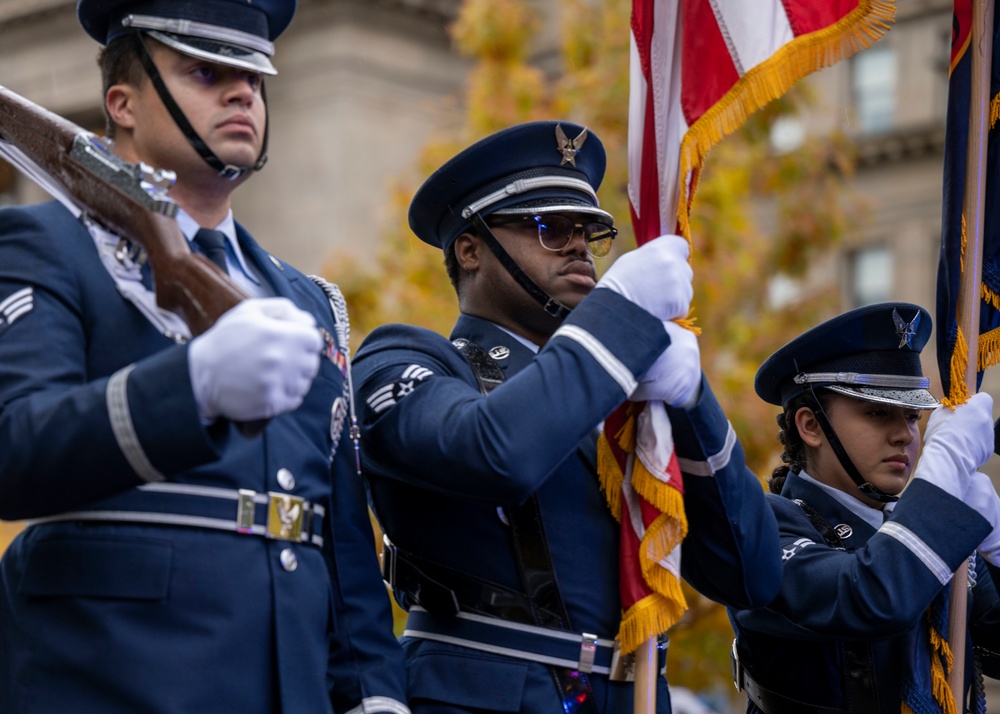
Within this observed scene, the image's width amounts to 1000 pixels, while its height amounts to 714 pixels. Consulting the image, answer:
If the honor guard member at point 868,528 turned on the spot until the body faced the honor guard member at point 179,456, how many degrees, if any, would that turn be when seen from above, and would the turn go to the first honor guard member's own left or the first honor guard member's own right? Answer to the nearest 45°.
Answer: approximately 90° to the first honor guard member's own right

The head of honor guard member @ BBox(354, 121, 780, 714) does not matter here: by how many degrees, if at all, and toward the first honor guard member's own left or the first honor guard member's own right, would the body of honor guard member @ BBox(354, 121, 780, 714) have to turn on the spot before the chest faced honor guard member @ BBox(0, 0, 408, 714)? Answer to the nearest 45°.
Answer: approximately 90° to the first honor guard member's own right

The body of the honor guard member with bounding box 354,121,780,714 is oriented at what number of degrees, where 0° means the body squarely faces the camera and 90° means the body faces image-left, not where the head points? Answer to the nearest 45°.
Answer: approximately 315°

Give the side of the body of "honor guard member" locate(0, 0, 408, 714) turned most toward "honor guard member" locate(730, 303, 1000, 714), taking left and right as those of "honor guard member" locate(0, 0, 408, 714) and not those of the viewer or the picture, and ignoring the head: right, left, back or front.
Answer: left

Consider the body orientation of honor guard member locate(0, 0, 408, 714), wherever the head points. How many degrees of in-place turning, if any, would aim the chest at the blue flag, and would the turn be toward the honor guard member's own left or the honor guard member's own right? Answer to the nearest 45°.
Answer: approximately 45° to the honor guard member's own left

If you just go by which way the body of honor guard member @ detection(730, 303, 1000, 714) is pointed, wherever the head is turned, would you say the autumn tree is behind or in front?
behind

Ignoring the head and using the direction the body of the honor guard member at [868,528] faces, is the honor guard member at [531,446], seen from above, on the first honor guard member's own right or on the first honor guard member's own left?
on the first honor guard member's own right

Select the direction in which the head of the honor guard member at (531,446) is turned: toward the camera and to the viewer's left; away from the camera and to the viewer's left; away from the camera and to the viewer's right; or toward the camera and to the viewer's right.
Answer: toward the camera and to the viewer's right
